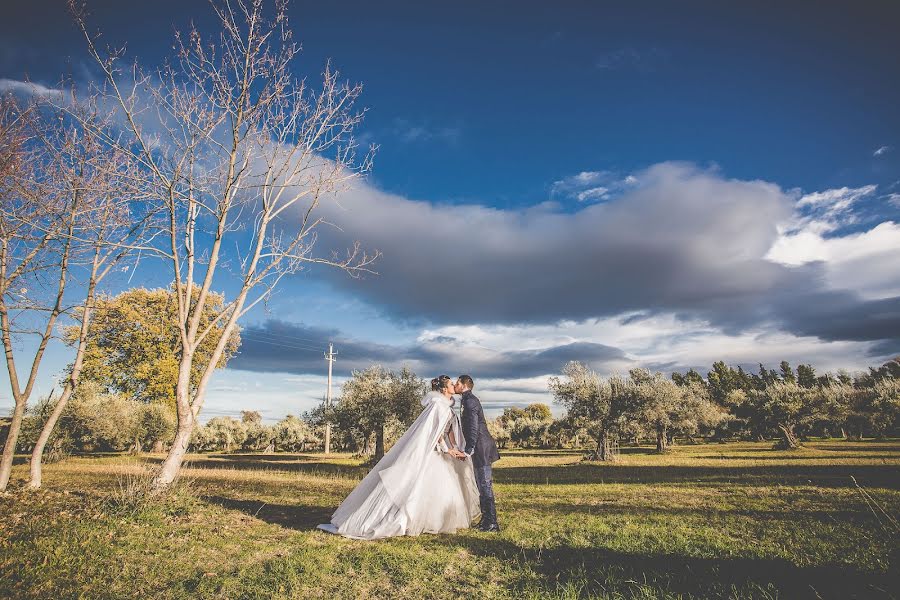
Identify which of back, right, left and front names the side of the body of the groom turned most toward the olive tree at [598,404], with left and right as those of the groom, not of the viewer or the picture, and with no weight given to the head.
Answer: right

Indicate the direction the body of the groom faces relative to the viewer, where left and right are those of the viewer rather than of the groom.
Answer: facing to the left of the viewer
